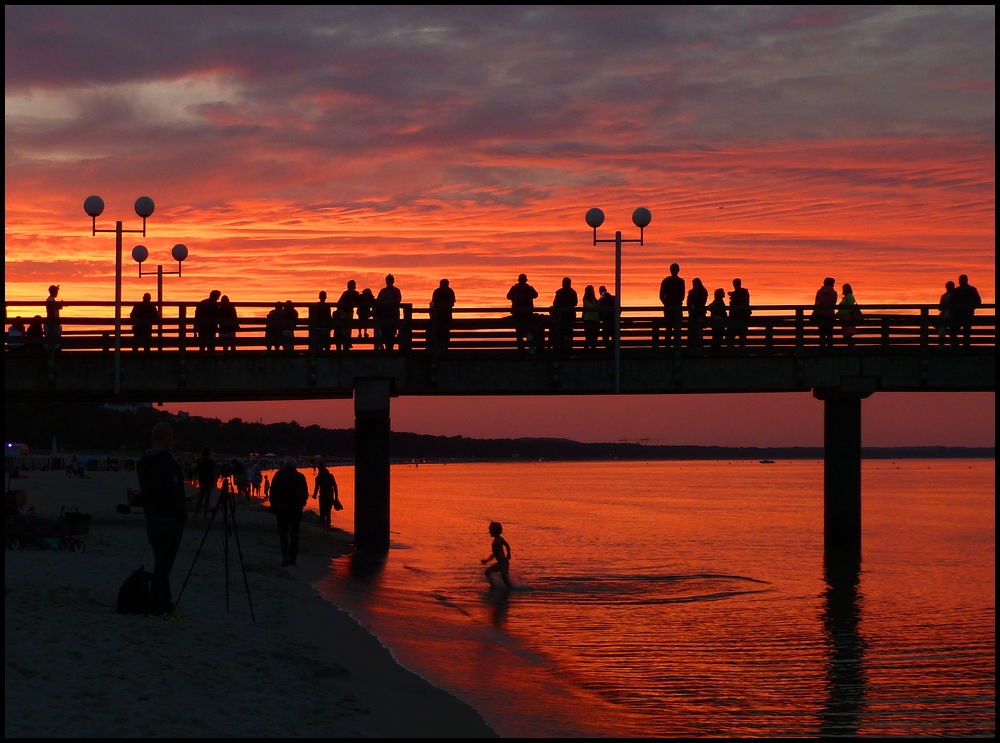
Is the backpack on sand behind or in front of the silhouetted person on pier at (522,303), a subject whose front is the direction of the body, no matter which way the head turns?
behind

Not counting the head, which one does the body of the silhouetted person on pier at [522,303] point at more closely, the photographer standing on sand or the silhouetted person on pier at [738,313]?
the silhouetted person on pier

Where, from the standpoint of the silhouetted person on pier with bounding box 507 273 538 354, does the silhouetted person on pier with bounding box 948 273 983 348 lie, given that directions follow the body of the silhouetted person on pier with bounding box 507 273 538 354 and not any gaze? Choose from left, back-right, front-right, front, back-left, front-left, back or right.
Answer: right

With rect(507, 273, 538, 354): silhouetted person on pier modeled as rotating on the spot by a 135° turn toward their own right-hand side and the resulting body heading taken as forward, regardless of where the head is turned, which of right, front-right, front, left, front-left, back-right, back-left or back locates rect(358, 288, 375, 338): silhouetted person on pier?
back-right

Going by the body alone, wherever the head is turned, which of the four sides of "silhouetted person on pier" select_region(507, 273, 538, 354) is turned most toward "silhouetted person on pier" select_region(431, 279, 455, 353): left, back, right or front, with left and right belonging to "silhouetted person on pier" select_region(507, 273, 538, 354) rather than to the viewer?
left

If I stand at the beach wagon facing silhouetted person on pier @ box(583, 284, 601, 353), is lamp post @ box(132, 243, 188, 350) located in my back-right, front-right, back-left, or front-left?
front-left

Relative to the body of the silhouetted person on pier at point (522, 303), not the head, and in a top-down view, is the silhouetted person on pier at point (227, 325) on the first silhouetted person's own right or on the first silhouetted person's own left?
on the first silhouetted person's own left

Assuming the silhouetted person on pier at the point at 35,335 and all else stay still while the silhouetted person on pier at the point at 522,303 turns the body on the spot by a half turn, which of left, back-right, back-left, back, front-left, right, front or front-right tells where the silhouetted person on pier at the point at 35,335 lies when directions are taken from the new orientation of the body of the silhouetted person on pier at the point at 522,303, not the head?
right

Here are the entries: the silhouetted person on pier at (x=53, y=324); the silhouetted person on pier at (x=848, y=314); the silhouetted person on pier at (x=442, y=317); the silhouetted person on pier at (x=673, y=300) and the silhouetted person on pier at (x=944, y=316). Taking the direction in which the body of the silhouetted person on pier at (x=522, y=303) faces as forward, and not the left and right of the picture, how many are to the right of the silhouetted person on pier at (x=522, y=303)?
3

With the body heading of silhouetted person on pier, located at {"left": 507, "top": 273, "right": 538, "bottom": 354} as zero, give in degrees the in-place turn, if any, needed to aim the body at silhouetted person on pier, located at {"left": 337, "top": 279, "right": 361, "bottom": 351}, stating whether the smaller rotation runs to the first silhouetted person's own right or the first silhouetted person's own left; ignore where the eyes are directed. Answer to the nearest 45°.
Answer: approximately 90° to the first silhouetted person's own left

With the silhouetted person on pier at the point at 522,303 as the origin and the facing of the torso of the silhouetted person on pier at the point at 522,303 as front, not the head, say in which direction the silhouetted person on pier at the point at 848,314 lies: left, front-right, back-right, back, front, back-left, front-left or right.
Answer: right

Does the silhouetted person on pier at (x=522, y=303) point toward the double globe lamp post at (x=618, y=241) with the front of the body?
no

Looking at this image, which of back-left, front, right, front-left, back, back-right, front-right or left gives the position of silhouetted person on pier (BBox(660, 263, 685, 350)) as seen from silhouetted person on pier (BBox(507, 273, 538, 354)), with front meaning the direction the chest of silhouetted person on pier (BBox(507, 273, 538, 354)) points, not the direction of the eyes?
right

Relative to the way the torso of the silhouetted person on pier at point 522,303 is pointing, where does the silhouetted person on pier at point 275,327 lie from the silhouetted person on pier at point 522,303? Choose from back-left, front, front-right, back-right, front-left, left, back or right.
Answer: left

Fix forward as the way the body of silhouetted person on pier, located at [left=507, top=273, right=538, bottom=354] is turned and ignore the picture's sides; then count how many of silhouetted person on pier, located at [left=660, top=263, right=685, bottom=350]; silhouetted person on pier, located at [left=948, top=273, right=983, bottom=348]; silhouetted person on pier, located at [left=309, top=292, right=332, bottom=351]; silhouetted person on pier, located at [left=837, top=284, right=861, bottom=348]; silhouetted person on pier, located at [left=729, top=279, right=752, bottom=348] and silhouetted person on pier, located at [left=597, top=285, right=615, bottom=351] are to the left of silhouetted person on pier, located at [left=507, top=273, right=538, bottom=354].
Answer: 1

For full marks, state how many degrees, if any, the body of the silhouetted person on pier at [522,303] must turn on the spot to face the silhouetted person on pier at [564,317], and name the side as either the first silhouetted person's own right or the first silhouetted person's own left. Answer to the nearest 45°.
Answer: approximately 90° to the first silhouetted person's own right

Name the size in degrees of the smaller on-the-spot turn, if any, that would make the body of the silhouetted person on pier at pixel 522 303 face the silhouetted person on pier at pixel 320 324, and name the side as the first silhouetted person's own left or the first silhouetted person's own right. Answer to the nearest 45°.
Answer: approximately 90° to the first silhouetted person's own left

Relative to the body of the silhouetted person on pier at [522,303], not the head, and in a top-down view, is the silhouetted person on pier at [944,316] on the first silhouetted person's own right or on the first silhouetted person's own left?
on the first silhouetted person's own right

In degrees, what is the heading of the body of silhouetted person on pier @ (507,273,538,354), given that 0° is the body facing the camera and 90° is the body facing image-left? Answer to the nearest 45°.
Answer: approximately 180°
